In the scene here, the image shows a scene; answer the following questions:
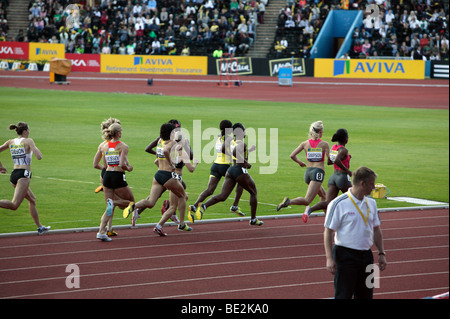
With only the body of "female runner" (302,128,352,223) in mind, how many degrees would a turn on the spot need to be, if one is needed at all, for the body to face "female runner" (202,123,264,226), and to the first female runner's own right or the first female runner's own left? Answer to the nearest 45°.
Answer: approximately 135° to the first female runner's own left

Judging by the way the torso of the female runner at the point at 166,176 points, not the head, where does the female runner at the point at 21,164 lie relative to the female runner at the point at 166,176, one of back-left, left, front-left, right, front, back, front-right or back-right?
back-left

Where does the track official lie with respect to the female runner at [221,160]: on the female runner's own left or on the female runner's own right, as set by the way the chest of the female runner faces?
on the female runner's own right

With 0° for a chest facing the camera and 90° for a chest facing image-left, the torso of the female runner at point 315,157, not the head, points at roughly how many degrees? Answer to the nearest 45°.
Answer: approximately 225°

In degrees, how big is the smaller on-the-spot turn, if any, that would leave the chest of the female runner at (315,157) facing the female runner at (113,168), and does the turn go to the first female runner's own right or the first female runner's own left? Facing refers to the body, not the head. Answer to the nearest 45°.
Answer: approximately 180°

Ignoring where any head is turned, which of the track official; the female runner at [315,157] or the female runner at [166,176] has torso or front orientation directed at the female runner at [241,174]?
the female runner at [166,176]

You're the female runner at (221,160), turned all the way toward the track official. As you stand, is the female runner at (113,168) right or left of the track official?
right

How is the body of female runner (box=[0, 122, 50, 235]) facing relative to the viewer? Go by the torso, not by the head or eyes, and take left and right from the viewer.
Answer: facing away from the viewer and to the right of the viewer

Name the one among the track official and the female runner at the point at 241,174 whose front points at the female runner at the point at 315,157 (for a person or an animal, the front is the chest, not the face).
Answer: the female runner at the point at 241,174
